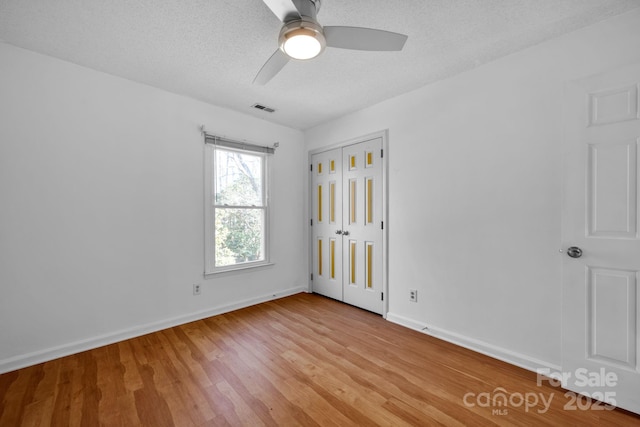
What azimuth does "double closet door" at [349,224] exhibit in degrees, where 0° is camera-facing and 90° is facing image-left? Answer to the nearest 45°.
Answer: approximately 45°

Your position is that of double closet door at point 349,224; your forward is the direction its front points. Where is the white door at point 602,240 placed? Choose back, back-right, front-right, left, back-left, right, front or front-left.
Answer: left

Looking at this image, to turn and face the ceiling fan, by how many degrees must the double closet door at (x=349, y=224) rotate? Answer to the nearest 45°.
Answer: approximately 45° to its left

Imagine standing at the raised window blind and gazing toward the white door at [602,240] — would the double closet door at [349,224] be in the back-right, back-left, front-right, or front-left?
front-left

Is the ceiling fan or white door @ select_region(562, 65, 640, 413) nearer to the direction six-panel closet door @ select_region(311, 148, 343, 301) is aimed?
the ceiling fan

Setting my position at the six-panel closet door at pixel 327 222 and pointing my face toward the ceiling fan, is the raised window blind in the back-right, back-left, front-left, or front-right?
front-right

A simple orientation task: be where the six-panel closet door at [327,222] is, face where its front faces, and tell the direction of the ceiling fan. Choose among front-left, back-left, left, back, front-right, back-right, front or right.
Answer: front-left

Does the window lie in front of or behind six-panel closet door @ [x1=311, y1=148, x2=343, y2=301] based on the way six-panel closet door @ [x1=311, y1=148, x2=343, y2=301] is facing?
in front

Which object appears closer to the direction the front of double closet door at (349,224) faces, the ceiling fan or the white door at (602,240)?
the ceiling fan

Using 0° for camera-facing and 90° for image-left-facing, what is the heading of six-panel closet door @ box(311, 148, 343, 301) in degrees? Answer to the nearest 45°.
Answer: approximately 45°
